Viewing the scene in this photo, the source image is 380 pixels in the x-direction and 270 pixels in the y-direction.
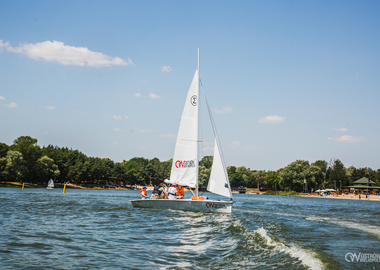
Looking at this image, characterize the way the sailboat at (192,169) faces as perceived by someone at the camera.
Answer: facing to the right of the viewer
